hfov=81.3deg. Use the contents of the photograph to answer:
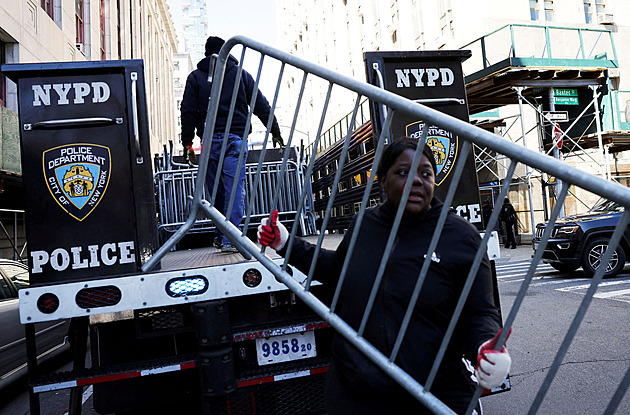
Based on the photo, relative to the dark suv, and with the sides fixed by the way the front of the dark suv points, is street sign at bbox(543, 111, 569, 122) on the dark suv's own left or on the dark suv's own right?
on the dark suv's own right

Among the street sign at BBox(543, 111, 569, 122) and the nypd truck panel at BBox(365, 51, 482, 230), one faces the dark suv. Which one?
the street sign

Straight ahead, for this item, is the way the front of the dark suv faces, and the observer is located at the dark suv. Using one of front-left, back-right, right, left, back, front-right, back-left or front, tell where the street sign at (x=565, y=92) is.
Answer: back-right

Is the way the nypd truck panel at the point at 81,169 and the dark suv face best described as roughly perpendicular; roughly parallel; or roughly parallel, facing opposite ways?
roughly perpendicular

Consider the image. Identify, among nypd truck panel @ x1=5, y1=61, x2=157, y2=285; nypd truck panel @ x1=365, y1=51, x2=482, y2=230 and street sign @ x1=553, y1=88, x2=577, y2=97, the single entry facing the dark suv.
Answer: the street sign

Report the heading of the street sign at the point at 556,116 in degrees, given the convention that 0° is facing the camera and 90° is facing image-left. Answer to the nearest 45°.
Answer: approximately 0°

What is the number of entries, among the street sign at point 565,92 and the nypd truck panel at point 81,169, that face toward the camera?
2

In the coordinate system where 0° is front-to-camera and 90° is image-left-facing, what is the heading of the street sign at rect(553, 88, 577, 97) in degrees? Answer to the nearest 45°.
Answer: approximately 0°

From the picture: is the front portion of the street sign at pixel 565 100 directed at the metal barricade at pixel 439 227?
yes
